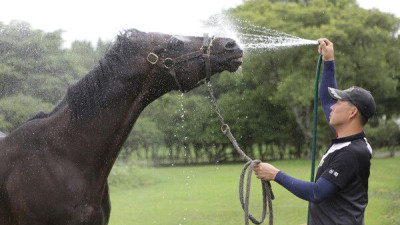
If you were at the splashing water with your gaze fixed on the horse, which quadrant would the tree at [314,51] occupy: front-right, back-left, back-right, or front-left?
back-right

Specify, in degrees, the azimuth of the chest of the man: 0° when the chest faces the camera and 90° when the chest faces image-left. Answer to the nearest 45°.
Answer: approximately 90°

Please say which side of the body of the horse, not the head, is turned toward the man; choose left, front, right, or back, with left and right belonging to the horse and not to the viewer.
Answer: front

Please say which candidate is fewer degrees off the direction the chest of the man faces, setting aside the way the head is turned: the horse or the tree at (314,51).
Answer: the horse

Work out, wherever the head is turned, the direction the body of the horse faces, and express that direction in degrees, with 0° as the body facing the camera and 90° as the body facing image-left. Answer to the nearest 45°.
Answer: approximately 270°

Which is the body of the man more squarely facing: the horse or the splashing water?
the horse

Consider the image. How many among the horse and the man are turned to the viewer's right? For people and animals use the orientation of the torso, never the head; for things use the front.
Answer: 1

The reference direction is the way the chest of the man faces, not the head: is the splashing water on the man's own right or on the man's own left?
on the man's own right

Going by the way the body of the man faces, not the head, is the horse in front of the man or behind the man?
in front

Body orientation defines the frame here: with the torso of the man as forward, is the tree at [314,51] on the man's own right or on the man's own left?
on the man's own right

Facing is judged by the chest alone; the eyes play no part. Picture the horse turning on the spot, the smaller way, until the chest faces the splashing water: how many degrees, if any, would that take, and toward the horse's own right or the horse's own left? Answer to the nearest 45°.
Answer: approximately 45° to the horse's own left

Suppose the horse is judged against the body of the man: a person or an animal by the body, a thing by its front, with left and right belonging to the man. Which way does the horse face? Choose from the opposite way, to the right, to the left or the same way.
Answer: the opposite way

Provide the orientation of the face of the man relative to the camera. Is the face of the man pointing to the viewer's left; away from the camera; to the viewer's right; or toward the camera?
to the viewer's left
